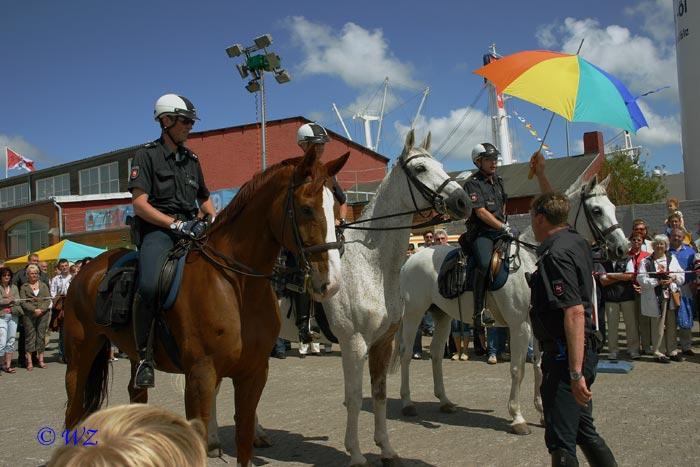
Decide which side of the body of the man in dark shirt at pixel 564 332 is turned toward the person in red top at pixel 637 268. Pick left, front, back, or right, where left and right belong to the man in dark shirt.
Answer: right

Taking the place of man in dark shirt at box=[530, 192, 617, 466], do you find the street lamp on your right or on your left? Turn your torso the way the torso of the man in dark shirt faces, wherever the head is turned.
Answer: on your right

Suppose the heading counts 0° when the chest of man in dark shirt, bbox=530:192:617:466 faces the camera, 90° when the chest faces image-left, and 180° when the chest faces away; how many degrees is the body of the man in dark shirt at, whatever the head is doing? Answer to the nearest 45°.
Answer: approximately 90°

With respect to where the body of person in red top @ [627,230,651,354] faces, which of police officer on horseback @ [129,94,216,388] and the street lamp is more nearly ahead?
the police officer on horseback

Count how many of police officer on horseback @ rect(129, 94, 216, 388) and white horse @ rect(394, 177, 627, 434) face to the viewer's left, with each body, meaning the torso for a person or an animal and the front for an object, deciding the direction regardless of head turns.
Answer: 0
